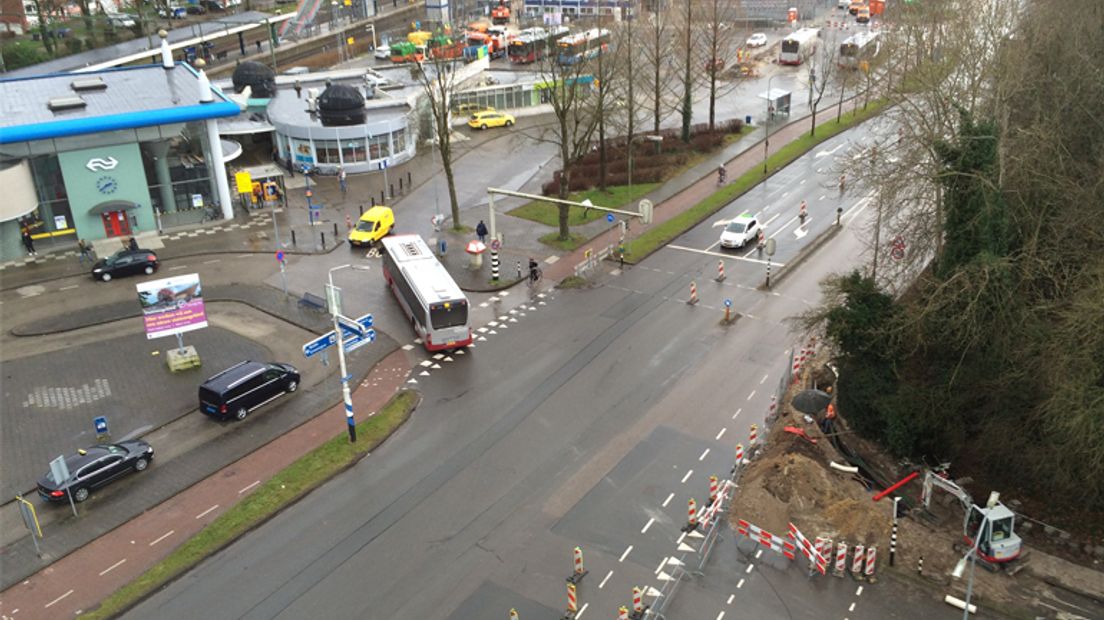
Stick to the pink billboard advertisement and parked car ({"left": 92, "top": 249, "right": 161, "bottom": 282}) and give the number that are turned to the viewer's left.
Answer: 1

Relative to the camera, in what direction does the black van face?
facing away from the viewer and to the right of the viewer

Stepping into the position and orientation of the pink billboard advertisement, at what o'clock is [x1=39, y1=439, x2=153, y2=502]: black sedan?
The black sedan is roughly at 1 o'clock from the pink billboard advertisement.

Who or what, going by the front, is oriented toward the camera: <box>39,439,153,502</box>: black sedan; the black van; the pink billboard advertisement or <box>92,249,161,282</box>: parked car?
the pink billboard advertisement

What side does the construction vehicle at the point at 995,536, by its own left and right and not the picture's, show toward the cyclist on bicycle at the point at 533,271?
front

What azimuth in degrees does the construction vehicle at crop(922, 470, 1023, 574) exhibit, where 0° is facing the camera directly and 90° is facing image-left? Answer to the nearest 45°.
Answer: approximately 135°

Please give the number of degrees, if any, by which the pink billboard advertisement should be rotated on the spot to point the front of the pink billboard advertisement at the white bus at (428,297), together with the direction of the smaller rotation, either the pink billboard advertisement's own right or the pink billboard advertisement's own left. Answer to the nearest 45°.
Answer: approximately 90° to the pink billboard advertisement's own left

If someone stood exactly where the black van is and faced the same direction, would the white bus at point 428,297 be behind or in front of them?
in front

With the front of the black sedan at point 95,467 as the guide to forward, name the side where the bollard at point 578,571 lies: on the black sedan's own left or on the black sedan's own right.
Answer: on the black sedan's own right

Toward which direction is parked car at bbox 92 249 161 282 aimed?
to the viewer's left

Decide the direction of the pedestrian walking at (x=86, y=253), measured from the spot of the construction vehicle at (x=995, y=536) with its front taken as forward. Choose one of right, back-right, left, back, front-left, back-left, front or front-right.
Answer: front-left
